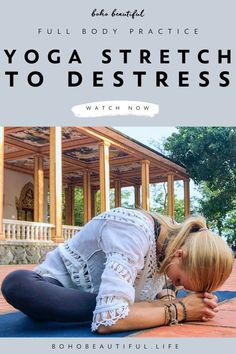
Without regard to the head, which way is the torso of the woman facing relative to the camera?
to the viewer's right

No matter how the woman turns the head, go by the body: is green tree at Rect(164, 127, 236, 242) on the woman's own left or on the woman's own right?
on the woman's own left

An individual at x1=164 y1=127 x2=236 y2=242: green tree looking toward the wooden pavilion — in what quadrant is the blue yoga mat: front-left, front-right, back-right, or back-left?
front-left

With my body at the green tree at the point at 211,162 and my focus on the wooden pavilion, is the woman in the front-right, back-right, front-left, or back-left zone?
front-left
